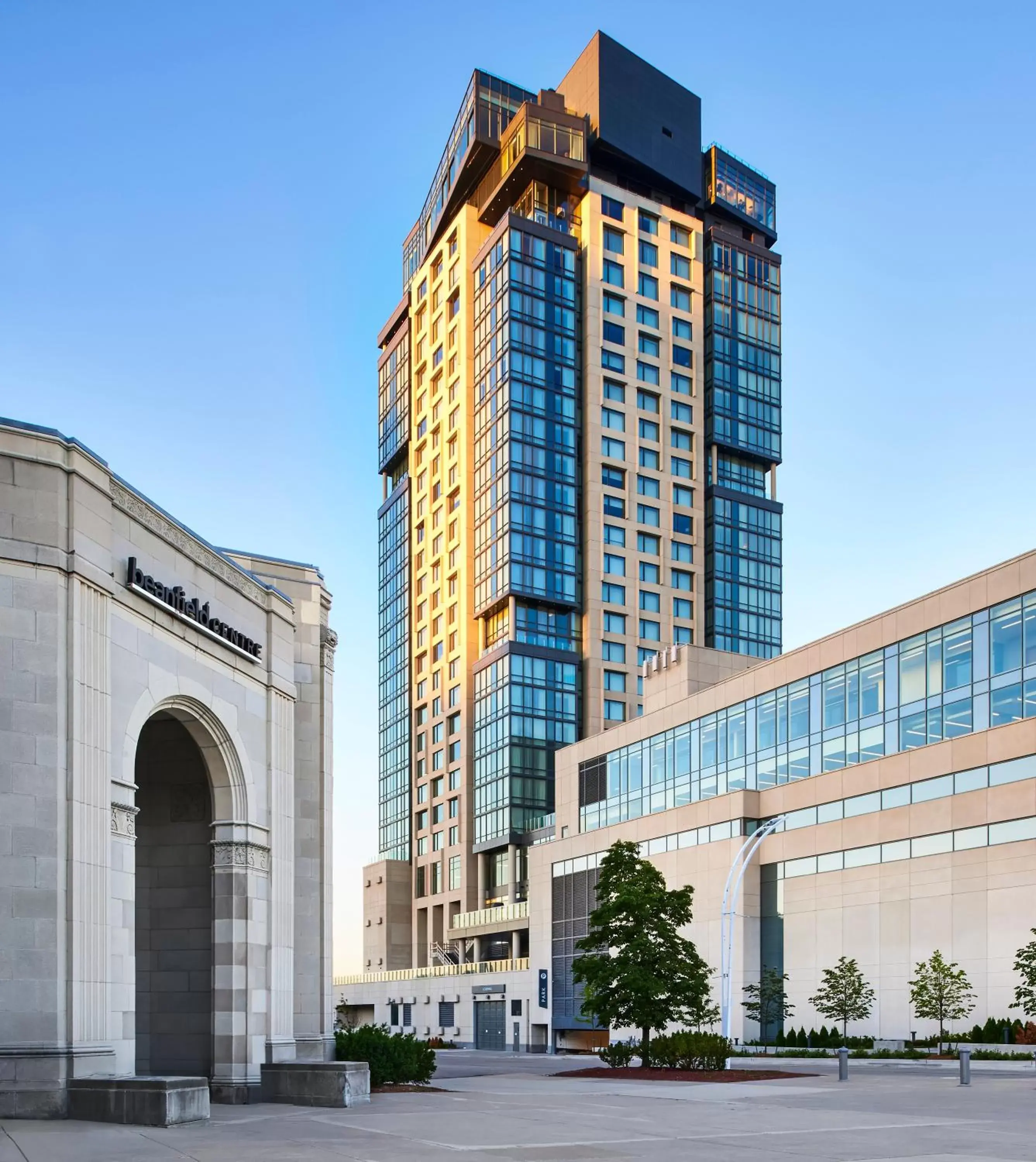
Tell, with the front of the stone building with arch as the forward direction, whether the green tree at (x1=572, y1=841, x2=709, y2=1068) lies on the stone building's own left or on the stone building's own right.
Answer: on the stone building's own left

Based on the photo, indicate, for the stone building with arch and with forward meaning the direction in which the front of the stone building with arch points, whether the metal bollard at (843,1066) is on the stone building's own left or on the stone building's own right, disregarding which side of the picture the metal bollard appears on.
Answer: on the stone building's own left

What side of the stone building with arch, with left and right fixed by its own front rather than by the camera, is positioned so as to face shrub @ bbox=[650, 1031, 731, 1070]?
left

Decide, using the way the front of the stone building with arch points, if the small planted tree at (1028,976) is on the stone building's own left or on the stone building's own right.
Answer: on the stone building's own left

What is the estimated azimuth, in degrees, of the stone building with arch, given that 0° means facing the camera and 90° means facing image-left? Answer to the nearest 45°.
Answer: approximately 315°
